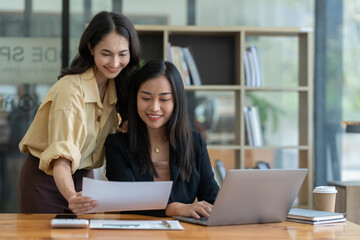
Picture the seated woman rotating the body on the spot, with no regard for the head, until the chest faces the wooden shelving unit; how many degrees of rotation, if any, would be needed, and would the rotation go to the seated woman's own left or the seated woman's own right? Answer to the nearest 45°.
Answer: approximately 180°

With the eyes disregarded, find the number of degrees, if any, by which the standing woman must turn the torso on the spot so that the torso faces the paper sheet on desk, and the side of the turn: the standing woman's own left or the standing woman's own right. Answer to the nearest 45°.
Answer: approximately 45° to the standing woman's own right

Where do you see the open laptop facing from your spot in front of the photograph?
facing away from the viewer and to the left of the viewer

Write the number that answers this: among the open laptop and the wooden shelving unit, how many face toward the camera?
1

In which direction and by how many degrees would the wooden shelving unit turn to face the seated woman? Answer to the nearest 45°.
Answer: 0° — it already faces them

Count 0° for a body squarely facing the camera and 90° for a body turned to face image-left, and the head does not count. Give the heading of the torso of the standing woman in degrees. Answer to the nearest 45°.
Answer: approximately 315°
